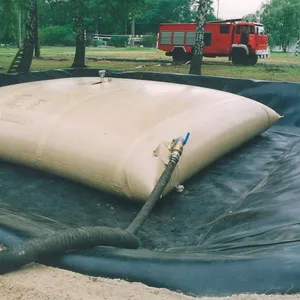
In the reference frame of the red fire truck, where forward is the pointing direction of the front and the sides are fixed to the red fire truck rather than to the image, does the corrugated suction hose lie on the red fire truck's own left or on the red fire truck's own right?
on the red fire truck's own right

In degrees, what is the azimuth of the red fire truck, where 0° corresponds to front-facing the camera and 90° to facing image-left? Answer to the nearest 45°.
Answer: approximately 315°

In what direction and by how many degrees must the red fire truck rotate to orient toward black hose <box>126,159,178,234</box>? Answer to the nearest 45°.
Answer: approximately 45° to its right

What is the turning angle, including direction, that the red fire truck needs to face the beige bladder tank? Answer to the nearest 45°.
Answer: approximately 45° to its right
